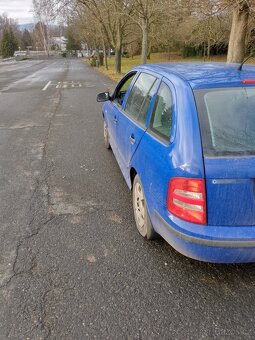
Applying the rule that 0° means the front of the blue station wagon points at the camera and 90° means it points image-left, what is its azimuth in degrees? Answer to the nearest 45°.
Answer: approximately 135°

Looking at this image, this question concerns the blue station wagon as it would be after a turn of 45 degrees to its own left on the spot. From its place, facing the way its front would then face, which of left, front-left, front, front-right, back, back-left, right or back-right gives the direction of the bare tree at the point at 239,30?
right
